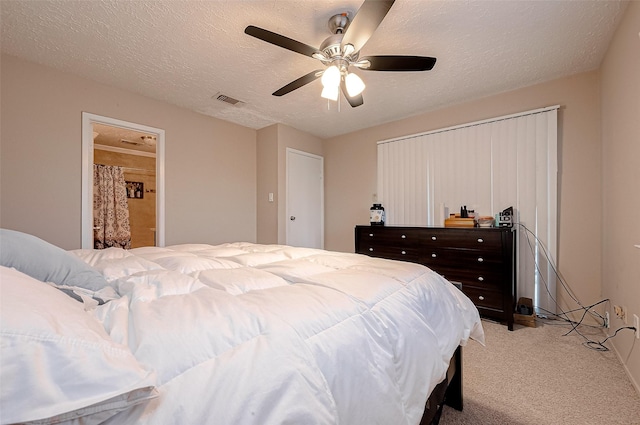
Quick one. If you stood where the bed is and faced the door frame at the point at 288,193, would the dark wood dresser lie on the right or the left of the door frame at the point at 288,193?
right

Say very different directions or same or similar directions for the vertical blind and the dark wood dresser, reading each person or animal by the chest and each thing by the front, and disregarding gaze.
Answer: same or similar directions

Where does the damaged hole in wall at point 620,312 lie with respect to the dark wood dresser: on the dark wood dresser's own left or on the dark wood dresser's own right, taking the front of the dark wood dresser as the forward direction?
on the dark wood dresser's own left

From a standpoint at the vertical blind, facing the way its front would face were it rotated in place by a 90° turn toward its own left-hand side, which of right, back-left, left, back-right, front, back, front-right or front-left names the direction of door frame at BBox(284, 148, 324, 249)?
back-right

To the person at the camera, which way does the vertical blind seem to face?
facing the viewer and to the left of the viewer

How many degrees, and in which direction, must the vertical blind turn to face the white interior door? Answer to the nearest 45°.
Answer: approximately 45° to its right

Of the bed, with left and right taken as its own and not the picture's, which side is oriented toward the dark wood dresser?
front

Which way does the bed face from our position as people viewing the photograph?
facing away from the viewer and to the right of the viewer

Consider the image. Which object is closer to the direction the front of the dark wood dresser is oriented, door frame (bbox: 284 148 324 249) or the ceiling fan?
the ceiling fan

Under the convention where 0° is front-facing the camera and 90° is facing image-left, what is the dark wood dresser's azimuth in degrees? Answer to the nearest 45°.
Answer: approximately 45°

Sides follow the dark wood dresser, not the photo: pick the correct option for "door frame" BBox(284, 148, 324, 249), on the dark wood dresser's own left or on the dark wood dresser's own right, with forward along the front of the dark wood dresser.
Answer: on the dark wood dresser's own right

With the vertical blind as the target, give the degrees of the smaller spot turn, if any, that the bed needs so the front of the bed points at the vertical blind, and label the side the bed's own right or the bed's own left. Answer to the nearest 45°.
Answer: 0° — it already faces it
